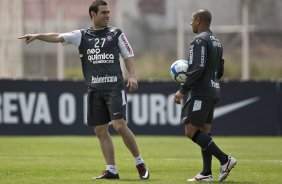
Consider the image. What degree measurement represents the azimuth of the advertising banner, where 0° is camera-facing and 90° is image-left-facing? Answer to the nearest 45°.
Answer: approximately 0°
